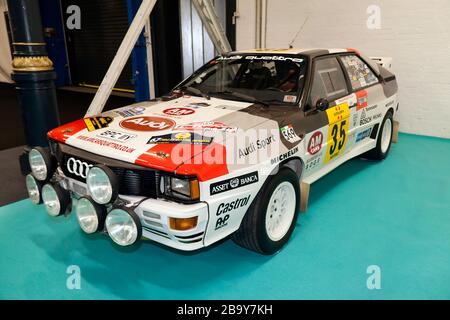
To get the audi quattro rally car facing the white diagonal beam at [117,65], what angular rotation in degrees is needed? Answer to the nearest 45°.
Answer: approximately 90° to its right

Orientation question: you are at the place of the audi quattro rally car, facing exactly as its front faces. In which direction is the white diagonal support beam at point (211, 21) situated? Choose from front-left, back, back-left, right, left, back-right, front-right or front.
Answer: back-right

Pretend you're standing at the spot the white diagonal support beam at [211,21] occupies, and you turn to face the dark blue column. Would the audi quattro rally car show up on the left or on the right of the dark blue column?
left

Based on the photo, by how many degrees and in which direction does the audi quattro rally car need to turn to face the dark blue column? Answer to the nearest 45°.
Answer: approximately 90° to its right

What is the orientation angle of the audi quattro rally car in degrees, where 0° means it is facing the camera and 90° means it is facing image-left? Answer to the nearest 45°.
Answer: approximately 45°

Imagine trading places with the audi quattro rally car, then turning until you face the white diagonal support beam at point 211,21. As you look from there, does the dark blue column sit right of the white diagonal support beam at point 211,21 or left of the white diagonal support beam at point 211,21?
left
